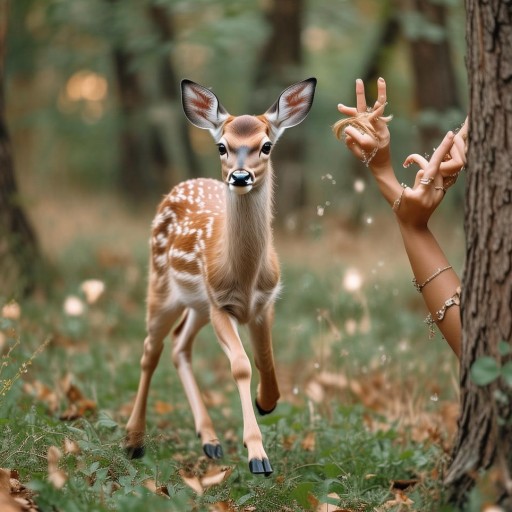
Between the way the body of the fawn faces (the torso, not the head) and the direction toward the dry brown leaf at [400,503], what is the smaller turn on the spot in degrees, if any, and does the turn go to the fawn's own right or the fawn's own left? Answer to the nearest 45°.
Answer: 0° — it already faces it

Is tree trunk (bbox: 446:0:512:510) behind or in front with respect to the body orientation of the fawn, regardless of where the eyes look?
in front

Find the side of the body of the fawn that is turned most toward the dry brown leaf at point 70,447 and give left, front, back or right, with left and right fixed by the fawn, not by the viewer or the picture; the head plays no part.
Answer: right

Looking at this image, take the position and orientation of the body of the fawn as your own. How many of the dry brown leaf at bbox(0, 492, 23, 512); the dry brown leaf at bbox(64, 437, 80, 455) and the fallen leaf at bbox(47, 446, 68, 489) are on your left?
0

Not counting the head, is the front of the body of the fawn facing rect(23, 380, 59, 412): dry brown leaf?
no

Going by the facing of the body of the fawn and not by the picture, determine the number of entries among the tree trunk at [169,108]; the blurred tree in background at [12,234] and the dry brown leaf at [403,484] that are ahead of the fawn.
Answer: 1

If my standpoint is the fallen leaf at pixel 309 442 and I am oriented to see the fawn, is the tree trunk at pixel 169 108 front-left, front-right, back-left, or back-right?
front-right

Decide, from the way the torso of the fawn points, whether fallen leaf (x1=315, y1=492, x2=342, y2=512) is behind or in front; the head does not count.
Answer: in front

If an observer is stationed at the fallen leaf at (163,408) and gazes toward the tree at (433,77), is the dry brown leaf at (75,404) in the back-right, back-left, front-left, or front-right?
back-left

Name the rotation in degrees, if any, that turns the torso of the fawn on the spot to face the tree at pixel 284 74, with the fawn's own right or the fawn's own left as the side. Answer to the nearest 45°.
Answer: approximately 135° to the fawn's own left

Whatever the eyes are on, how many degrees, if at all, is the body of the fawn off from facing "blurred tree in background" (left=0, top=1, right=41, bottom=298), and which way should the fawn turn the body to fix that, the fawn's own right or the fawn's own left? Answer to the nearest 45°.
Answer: approximately 180°

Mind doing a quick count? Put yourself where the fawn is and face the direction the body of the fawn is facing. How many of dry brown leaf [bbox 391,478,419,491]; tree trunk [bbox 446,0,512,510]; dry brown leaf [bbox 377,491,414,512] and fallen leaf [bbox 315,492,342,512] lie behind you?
0

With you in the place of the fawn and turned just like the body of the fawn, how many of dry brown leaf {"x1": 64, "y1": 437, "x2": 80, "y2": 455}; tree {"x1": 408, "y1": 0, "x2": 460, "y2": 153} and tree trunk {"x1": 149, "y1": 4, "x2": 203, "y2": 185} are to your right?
1

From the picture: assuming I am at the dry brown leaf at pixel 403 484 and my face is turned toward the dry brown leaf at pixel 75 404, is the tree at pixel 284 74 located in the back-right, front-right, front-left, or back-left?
front-right

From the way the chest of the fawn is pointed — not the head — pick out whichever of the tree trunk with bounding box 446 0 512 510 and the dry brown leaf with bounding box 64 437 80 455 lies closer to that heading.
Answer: the tree trunk

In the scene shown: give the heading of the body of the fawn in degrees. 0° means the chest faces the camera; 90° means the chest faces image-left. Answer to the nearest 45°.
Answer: approximately 315°

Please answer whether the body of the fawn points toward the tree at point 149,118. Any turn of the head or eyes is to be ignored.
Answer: no

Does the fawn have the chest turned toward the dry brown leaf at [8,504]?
no
